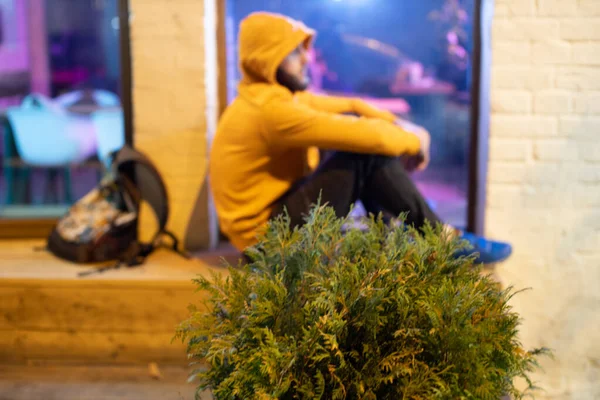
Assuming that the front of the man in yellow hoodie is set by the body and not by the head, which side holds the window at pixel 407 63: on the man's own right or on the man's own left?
on the man's own left

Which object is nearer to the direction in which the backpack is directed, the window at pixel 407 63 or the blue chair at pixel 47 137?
the blue chair

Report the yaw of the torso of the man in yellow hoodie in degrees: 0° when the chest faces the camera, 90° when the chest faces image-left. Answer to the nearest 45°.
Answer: approximately 270°

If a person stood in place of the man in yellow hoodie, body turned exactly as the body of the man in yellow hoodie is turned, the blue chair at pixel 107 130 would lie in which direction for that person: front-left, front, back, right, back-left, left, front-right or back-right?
back-left

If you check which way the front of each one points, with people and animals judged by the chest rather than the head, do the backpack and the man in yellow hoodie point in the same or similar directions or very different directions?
very different directions

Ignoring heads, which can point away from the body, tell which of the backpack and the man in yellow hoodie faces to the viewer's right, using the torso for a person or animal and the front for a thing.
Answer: the man in yellow hoodie

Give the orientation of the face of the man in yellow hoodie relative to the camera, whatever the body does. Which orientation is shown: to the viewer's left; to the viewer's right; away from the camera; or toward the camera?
to the viewer's right

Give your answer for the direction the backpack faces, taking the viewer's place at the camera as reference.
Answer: facing to the left of the viewer

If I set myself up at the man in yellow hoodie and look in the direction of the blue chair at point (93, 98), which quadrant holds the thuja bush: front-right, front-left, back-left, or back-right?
back-left
